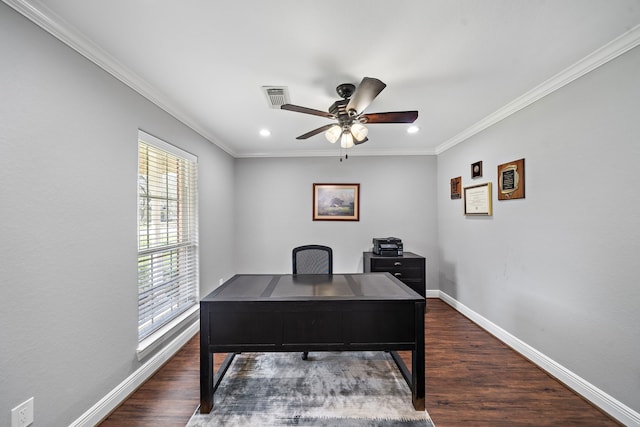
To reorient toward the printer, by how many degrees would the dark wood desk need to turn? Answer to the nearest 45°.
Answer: approximately 45° to its right

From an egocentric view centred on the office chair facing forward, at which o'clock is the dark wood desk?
The dark wood desk is roughly at 12 o'clock from the office chair.

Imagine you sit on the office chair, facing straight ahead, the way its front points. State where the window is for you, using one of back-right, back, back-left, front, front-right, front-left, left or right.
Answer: right

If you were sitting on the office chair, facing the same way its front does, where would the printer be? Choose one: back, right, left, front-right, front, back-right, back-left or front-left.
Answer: back-left

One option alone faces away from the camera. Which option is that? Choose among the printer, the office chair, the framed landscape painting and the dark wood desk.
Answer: the dark wood desk

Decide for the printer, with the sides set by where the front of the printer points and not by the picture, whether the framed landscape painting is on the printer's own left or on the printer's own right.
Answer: on the printer's own right

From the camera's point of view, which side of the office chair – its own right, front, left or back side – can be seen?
front

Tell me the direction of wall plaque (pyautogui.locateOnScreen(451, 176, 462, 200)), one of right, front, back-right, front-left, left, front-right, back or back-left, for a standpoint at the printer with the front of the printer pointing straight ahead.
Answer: left

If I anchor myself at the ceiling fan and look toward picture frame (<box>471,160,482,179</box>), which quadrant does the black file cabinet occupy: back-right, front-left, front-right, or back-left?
front-left

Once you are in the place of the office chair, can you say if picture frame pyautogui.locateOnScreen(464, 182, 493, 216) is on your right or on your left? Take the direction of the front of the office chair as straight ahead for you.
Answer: on your left

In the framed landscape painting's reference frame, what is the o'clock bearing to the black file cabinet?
The black file cabinet is roughly at 10 o'clock from the framed landscape painting.

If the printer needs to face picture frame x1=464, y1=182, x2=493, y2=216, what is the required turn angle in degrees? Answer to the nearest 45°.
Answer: approximately 90° to its left

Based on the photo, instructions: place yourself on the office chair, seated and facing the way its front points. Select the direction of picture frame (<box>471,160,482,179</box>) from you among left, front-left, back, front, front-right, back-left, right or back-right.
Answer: left

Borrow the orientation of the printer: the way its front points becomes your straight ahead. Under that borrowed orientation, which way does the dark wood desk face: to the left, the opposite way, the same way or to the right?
the opposite way

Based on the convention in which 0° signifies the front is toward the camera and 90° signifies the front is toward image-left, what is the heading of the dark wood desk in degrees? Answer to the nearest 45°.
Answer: approximately 180°

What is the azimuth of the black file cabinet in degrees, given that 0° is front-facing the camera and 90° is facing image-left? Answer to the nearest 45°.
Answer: approximately 0°

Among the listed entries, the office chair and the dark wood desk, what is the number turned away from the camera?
1

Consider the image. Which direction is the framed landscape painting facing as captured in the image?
toward the camera
